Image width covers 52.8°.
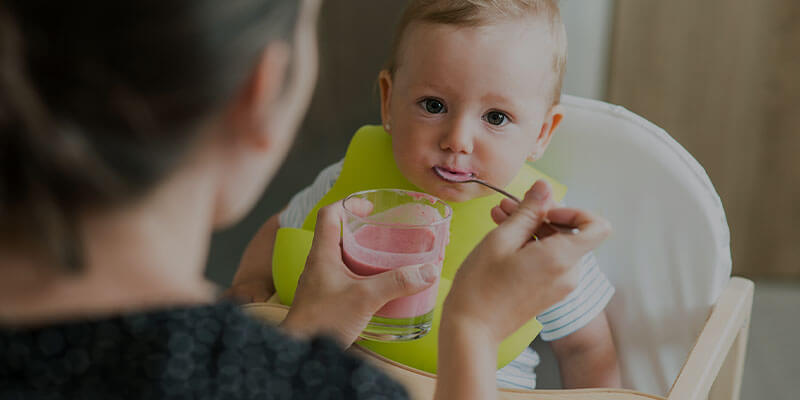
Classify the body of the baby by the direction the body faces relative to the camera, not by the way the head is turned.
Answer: toward the camera

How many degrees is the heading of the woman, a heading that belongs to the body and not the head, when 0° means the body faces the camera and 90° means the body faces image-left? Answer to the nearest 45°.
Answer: approximately 225°

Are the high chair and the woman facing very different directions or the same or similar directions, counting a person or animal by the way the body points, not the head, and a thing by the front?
very different directions

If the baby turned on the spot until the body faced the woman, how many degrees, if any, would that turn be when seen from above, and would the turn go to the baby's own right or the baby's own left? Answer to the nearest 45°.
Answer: approximately 45° to the baby's own right

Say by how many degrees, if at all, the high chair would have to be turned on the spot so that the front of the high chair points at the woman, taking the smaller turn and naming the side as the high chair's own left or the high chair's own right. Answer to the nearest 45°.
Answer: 0° — it already faces them

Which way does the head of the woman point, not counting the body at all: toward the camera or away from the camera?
away from the camera

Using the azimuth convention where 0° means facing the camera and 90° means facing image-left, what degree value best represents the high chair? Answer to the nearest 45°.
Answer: approximately 45°

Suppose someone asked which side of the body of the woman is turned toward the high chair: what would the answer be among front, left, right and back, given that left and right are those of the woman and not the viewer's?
front

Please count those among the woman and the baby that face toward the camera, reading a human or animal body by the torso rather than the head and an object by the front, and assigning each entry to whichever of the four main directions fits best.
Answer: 1
